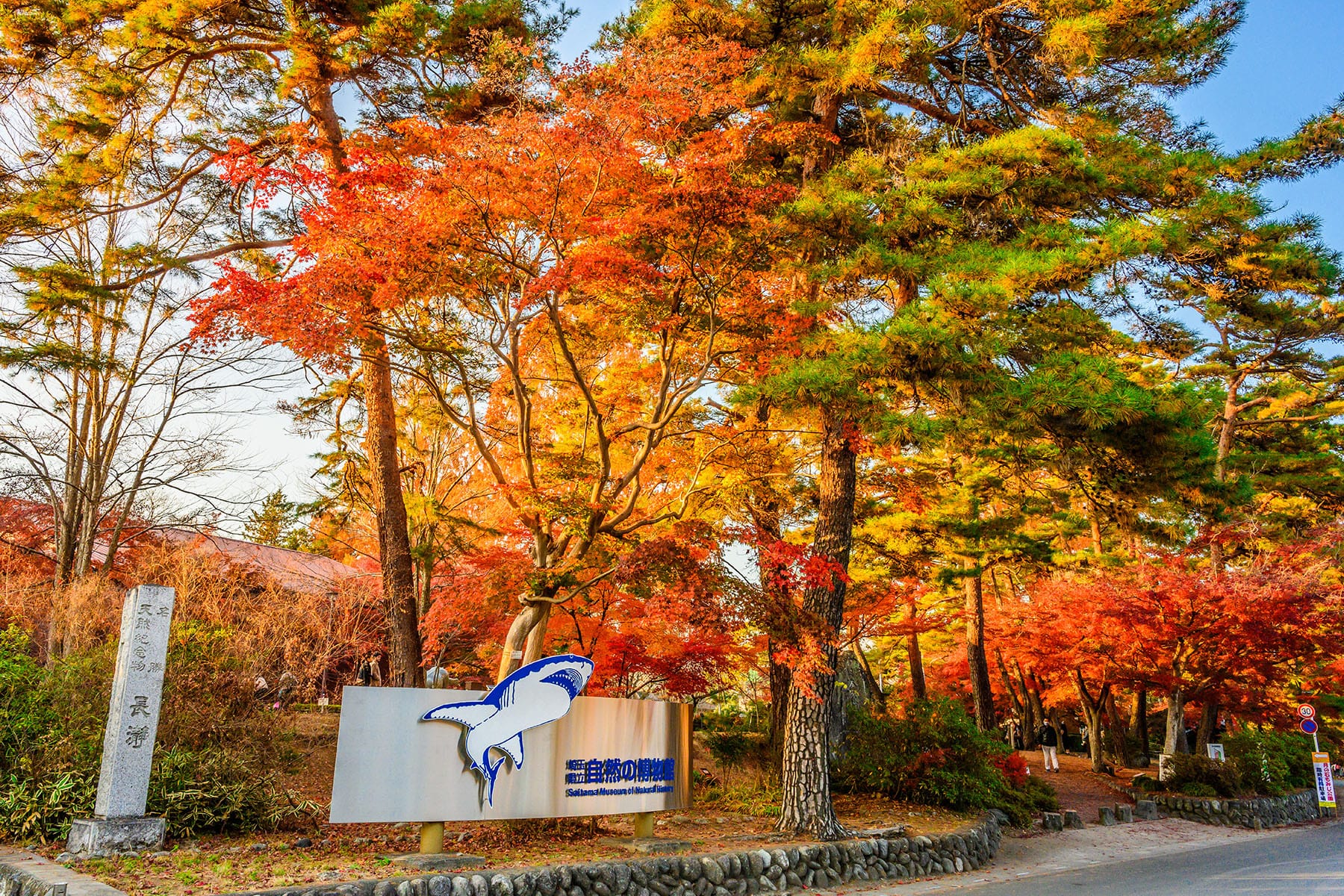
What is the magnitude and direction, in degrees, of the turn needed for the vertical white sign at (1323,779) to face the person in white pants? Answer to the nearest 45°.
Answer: approximately 135° to its right

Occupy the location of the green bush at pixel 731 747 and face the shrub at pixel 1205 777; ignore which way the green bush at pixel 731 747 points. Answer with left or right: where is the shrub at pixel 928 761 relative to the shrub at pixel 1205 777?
right

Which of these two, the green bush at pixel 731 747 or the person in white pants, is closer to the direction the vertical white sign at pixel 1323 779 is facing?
the green bush

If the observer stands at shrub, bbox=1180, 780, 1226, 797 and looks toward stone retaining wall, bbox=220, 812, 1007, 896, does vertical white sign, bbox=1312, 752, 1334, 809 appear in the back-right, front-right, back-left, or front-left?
back-left

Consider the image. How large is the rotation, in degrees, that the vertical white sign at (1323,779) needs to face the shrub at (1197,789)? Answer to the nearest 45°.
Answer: approximately 45° to its right

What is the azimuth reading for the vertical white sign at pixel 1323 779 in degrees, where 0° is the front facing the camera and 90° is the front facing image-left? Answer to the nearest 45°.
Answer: approximately 0°

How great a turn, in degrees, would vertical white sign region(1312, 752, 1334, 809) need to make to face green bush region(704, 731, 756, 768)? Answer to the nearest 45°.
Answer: approximately 45° to its right
